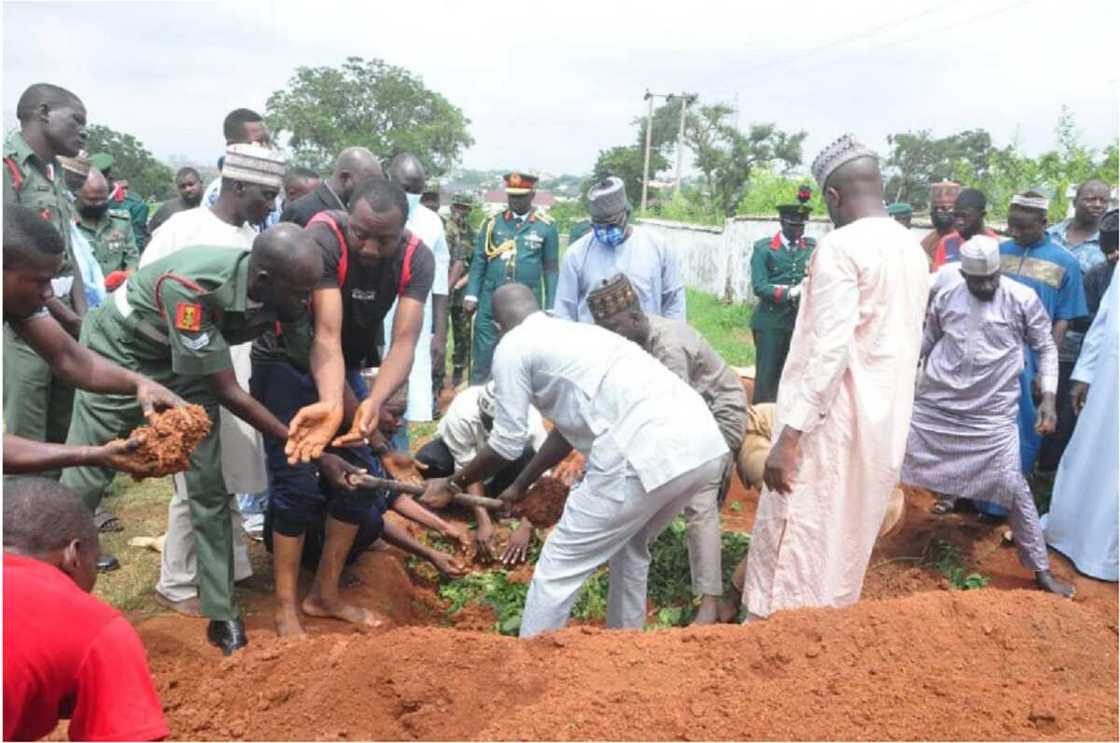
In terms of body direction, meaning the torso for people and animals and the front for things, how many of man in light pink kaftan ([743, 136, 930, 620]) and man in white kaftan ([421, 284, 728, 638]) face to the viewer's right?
0

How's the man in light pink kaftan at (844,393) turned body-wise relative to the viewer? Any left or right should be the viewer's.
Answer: facing away from the viewer and to the left of the viewer

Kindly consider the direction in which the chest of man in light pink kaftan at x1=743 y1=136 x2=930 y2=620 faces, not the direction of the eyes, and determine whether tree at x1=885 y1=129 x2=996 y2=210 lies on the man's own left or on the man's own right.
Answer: on the man's own right

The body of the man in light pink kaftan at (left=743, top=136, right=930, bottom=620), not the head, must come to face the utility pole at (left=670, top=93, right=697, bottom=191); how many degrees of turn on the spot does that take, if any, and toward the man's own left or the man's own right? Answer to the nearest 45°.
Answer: approximately 45° to the man's own right

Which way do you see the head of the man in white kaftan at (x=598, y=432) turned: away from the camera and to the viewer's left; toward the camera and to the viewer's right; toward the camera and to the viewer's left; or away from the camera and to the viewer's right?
away from the camera and to the viewer's left

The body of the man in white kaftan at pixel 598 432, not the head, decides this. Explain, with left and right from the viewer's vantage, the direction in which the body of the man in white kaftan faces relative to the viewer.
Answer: facing away from the viewer and to the left of the viewer

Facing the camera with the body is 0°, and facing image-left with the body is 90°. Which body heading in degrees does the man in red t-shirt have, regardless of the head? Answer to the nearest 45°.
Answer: approximately 225°

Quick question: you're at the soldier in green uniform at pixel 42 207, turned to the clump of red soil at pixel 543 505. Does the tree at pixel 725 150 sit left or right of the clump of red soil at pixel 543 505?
left

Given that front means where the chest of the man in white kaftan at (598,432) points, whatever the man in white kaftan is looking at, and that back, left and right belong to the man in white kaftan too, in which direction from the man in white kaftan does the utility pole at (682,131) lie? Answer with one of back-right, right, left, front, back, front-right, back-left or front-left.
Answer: front-right

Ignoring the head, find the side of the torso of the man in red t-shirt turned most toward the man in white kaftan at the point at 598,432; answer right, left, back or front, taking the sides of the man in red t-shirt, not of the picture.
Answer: front

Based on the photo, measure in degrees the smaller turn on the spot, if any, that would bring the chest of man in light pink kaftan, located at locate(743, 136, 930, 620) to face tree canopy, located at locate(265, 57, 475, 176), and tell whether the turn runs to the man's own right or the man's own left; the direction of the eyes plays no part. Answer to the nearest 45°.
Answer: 0° — they already face it

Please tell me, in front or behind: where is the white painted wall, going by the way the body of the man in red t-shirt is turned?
in front

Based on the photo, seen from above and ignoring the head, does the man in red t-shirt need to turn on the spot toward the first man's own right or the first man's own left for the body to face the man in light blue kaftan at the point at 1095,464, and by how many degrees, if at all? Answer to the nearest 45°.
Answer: approximately 45° to the first man's own right
